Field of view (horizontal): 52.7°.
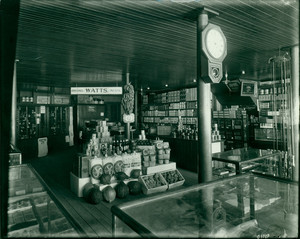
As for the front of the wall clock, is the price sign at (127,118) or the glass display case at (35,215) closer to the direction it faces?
the glass display case

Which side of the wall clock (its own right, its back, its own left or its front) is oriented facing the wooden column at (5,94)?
right

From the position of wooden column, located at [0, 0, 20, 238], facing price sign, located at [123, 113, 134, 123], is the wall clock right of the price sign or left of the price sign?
right

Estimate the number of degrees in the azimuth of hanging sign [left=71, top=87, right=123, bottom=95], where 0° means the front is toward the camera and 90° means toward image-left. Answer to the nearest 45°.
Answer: approximately 0°

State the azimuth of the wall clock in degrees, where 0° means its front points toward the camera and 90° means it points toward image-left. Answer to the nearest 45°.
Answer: approximately 315°

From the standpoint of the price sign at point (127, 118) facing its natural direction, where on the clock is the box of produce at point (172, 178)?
The box of produce is roughly at 11 o'clock from the price sign.

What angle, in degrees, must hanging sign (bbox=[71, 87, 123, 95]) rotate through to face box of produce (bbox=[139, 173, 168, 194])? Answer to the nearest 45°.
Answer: approximately 45° to its left

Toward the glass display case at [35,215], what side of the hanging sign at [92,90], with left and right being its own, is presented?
front

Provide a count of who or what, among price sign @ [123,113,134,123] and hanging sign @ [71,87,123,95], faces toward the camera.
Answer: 2

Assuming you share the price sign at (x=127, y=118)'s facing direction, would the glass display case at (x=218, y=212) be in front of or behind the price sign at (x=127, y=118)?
in front
